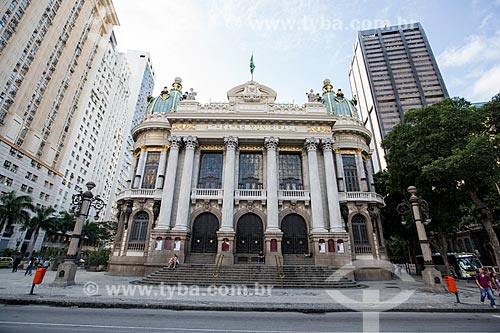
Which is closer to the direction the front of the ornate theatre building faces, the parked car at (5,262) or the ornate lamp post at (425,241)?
the ornate lamp post

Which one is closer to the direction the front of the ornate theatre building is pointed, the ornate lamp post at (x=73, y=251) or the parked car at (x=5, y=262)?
the ornate lamp post

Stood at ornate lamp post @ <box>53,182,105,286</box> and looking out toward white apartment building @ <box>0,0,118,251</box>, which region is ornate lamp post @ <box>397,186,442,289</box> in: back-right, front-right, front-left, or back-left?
back-right

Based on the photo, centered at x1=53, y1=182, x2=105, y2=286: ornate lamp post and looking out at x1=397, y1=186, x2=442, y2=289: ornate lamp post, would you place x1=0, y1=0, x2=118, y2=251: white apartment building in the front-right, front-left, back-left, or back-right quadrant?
back-left

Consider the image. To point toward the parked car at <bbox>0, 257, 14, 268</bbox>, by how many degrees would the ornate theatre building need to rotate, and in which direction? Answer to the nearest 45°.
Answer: approximately 90° to its right

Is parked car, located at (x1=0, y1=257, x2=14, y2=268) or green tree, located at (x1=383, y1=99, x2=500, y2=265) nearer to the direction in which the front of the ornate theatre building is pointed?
the green tree

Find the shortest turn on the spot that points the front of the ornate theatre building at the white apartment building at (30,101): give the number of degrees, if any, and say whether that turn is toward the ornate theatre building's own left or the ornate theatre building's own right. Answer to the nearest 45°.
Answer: approximately 90° to the ornate theatre building's own right

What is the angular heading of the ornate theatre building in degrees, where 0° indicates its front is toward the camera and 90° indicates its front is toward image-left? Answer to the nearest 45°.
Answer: approximately 0°

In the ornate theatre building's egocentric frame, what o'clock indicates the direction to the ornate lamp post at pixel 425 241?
The ornate lamp post is roughly at 10 o'clock from the ornate theatre building.

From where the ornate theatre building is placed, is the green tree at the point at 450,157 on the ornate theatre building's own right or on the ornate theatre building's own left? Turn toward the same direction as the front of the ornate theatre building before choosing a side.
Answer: on the ornate theatre building's own left

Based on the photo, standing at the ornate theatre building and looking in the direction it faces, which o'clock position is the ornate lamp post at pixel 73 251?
The ornate lamp post is roughly at 2 o'clock from the ornate theatre building.
